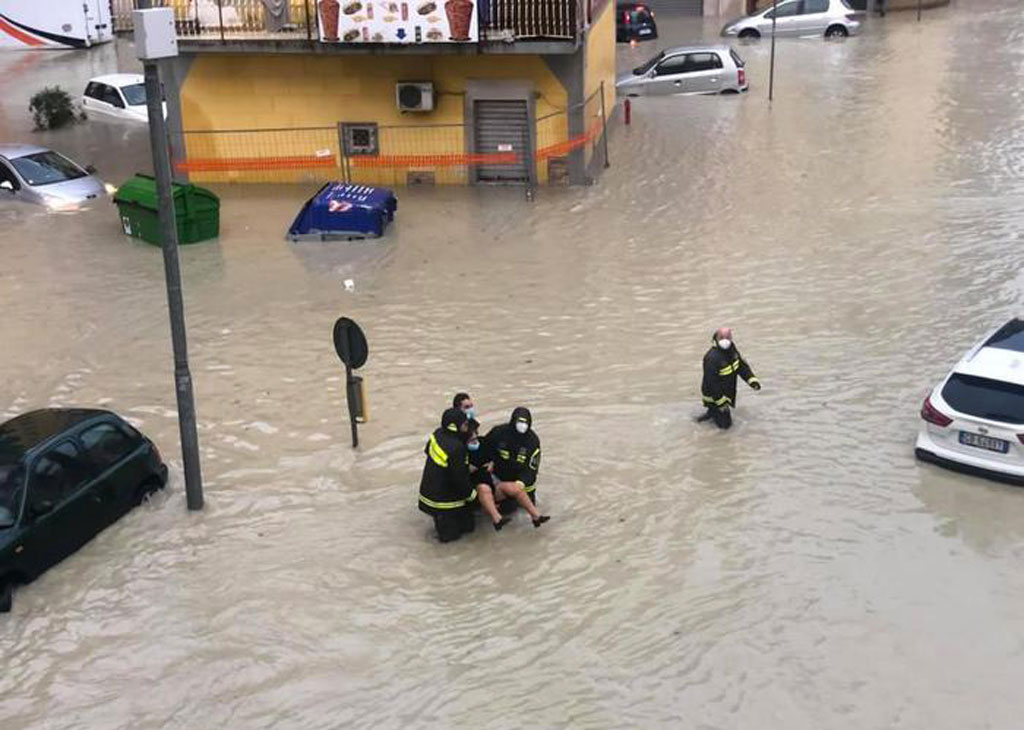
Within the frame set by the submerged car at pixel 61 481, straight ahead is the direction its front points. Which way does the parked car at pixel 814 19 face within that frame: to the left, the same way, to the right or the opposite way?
to the right

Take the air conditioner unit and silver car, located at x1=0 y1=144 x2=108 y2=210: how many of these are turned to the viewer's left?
0

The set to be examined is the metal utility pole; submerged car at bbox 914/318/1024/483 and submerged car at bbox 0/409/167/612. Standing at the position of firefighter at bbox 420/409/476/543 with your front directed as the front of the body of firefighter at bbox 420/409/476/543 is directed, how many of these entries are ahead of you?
1

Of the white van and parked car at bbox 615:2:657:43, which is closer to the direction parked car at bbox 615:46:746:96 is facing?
the white van

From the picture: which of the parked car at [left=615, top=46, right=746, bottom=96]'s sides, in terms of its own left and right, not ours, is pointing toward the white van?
front

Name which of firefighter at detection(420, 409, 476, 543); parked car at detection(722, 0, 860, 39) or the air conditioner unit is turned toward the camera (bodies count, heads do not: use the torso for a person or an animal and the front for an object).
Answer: the air conditioner unit

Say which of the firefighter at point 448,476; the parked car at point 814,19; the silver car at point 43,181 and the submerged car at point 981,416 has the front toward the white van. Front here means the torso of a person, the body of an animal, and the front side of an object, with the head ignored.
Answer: the parked car

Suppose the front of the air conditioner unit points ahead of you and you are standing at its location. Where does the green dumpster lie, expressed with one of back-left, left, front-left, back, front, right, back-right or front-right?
front-right

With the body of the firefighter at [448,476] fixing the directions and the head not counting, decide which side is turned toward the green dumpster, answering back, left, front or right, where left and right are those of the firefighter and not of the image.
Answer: left

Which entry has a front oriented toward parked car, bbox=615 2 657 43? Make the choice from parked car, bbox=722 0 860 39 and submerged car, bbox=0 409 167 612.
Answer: parked car, bbox=722 0 860 39

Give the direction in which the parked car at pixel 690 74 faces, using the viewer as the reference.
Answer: facing to the left of the viewer

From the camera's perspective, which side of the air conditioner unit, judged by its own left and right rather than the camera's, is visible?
front

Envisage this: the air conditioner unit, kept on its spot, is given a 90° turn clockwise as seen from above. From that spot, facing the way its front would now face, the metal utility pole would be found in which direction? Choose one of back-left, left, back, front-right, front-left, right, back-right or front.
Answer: left

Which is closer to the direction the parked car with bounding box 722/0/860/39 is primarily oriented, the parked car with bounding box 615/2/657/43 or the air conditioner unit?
the parked car

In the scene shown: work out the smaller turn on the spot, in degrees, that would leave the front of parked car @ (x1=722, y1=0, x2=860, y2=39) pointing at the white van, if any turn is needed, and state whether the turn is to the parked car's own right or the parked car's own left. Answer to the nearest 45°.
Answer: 0° — it already faces it

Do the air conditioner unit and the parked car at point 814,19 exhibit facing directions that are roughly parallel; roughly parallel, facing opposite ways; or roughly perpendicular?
roughly perpendicular

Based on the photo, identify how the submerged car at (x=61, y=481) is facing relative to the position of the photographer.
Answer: facing the viewer and to the left of the viewer

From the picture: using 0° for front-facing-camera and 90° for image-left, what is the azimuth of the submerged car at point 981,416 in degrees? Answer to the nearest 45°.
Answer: approximately 225°
